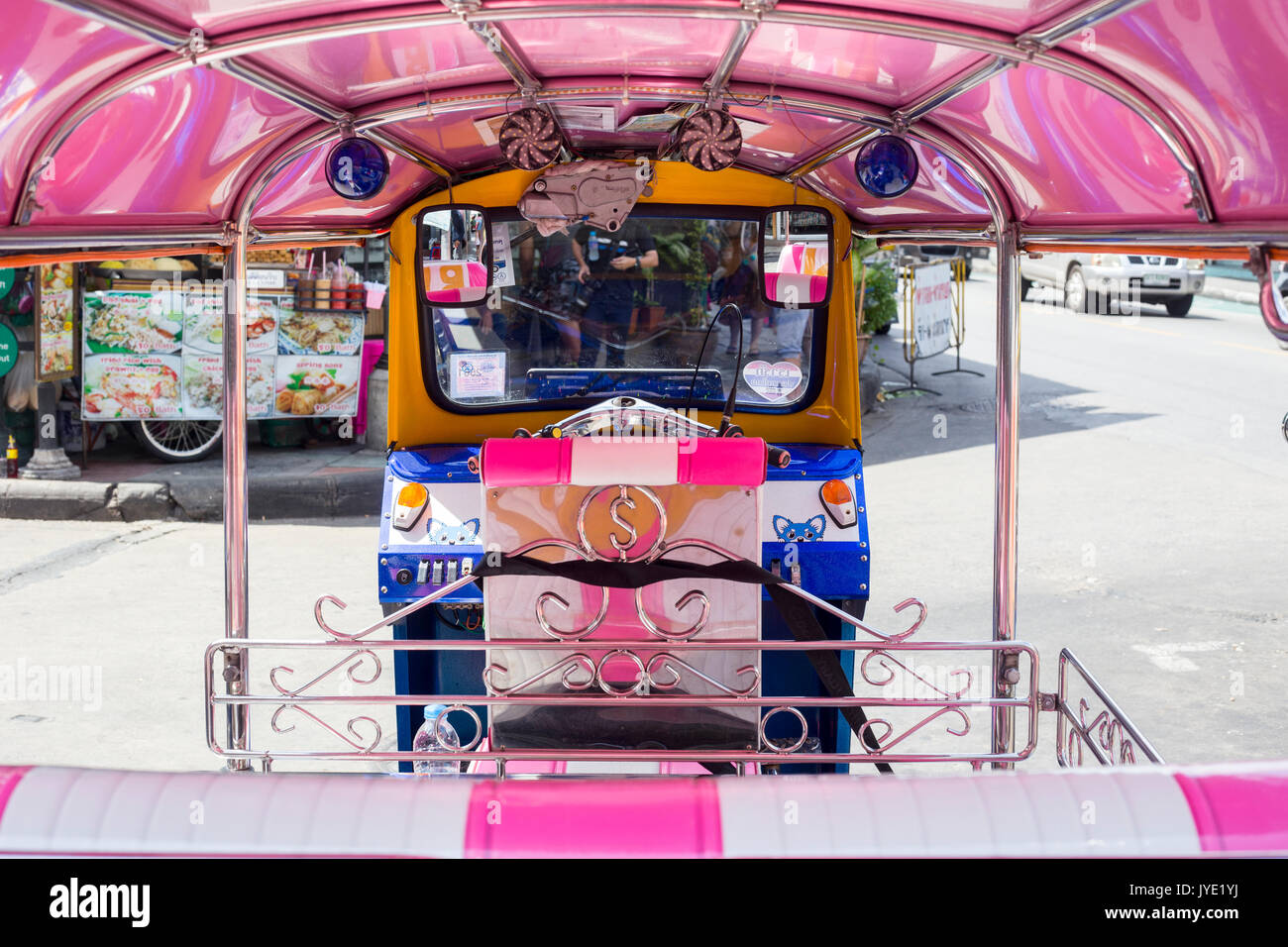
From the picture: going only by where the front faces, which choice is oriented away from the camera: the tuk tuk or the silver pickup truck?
the tuk tuk

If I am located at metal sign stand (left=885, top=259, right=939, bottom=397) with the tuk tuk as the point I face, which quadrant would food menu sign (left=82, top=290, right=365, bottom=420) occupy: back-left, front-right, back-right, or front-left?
front-right

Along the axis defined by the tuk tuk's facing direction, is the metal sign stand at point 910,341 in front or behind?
in front

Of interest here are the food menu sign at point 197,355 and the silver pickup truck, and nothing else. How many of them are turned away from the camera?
0

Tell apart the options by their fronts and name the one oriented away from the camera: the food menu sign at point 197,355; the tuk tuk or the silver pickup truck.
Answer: the tuk tuk

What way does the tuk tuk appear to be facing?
away from the camera

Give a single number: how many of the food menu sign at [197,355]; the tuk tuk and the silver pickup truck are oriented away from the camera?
1

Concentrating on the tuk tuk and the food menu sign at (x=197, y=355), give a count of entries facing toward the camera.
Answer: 1

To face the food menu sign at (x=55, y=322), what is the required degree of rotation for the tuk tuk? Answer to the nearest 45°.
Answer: approximately 45° to its left

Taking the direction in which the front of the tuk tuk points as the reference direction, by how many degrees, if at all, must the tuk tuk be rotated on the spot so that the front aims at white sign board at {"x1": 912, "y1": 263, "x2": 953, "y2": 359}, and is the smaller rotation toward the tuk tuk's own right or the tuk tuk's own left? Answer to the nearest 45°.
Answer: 0° — it already faces it

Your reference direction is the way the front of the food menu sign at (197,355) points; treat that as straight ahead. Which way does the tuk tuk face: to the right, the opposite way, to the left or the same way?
the opposite way

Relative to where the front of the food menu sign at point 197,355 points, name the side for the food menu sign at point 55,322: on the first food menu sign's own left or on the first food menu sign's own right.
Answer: on the first food menu sign's own right

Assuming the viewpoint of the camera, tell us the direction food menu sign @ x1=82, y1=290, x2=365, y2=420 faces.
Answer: facing the viewer

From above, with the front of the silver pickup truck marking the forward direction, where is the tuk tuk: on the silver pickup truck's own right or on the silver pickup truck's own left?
on the silver pickup truck's own right

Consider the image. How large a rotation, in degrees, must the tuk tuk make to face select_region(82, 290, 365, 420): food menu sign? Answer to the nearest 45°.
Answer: approximately 45° to its left

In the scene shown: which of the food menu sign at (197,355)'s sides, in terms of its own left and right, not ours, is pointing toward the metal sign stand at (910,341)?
left
